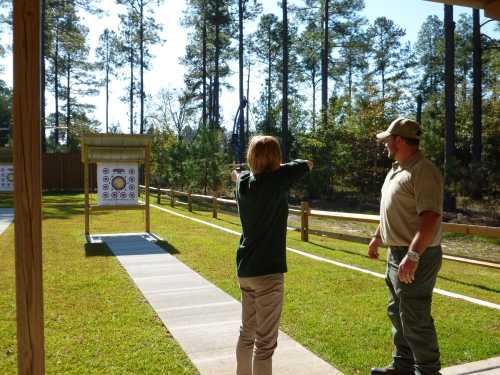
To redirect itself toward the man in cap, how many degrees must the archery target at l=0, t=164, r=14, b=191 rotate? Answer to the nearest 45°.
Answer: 0° — it already faces them

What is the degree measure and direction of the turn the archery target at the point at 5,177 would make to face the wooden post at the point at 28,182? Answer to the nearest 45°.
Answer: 0° — it already faces it

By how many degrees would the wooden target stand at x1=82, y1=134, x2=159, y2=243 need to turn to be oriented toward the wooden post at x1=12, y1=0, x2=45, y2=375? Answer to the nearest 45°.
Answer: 0° — it already faces it

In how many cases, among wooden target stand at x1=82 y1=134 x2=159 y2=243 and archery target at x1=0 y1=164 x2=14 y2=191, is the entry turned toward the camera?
2

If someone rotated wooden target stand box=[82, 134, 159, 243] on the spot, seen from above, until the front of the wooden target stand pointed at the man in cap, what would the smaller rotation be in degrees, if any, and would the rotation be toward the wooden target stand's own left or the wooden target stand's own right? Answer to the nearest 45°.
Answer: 0° — it already faces them

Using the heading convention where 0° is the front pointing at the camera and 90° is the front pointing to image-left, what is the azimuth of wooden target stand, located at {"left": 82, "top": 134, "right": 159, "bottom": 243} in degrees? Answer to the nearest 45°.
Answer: approximately 0°

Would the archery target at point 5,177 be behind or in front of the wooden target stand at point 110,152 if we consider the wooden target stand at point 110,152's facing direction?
behind

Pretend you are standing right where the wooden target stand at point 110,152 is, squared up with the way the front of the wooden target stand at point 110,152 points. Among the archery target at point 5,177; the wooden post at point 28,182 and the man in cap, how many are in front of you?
2
